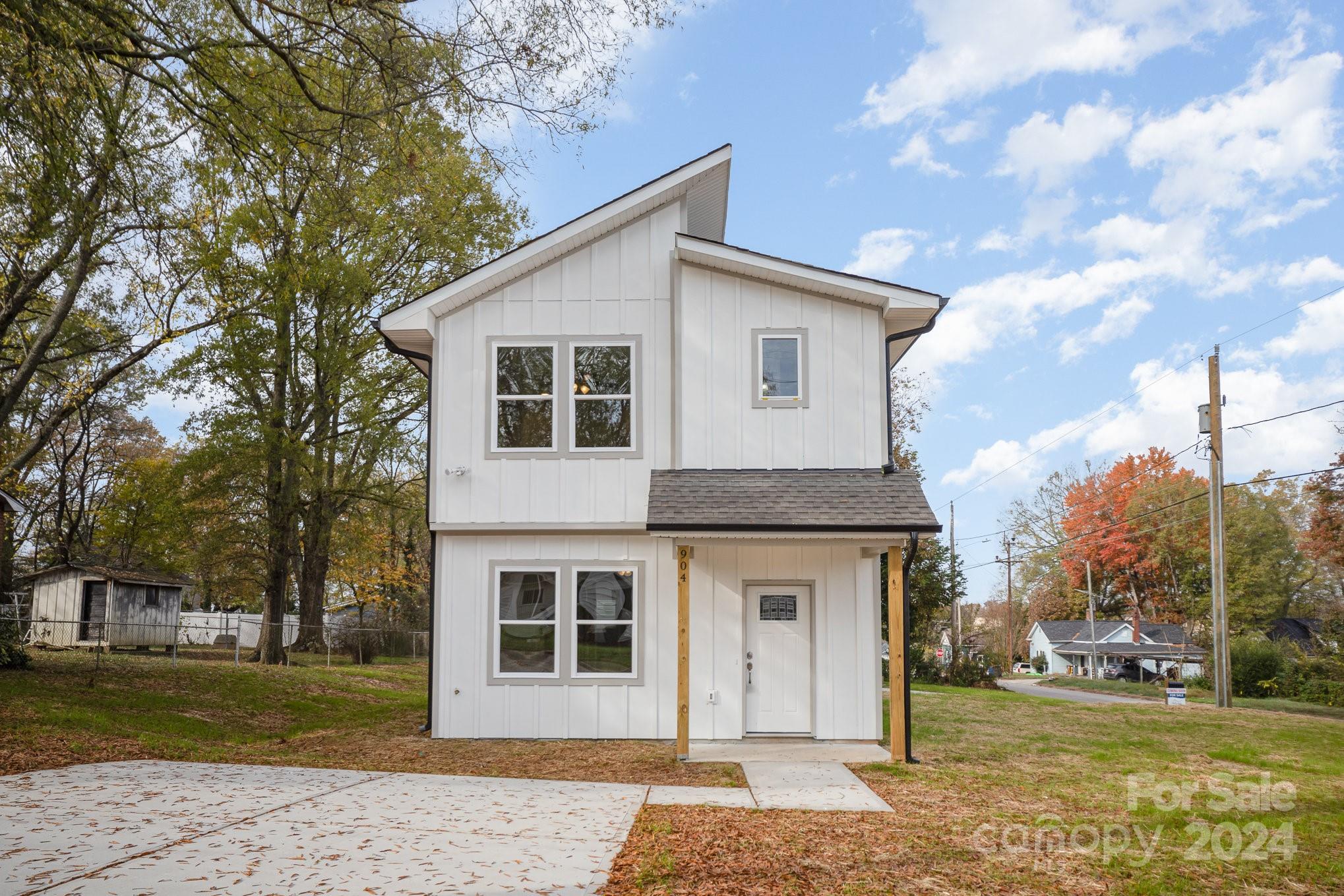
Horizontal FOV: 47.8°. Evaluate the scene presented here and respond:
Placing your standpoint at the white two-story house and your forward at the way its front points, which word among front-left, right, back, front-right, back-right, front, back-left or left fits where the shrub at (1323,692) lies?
back-left

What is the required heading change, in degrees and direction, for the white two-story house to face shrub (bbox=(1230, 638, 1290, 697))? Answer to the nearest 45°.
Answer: approximately 135° to its left

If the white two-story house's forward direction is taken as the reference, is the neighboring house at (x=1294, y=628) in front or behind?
behind

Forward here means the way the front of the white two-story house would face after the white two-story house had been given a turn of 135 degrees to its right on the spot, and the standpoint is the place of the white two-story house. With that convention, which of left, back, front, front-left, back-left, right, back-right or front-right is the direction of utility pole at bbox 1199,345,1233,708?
right

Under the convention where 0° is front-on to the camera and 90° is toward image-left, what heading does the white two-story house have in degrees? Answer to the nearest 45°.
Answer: approximately 0°

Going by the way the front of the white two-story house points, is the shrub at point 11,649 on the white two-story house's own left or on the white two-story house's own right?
on the white two-story house's own right

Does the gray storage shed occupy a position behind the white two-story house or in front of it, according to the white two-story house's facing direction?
behind
